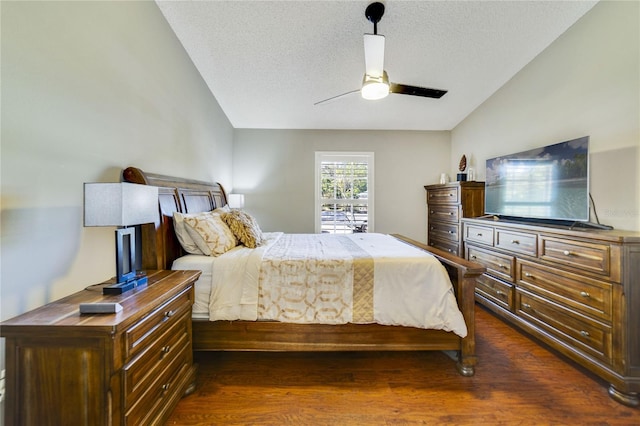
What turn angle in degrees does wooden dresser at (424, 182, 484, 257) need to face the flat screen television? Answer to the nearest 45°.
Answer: approximately 90° to its left

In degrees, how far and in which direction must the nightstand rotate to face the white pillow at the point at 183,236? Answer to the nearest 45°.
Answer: approximately 90° to its left

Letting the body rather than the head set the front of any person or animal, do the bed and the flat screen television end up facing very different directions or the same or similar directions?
very different directions

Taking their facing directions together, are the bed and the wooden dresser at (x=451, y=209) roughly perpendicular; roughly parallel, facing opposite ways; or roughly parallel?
roughly parallel, facing opposite ways

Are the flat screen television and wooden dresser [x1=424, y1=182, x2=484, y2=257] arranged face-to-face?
no

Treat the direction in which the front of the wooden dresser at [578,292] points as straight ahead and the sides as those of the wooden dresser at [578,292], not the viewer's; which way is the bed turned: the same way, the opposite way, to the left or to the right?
the opposite way

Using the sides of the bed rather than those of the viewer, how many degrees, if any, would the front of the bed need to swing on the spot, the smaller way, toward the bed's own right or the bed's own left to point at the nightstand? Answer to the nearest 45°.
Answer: approximately 135° to the bed's own right

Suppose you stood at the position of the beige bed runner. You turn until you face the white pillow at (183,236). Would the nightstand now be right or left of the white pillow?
left

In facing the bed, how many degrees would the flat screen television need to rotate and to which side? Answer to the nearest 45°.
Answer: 0° — it already faces it

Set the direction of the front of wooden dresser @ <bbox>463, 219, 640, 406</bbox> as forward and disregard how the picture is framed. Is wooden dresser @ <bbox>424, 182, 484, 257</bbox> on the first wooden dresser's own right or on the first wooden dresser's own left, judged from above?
on the first wooden dresser's own right

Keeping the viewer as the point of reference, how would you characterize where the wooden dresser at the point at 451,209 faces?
facing the viewer and to the left of the viewer

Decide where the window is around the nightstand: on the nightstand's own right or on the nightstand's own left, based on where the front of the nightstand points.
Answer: on the nightstand's own left

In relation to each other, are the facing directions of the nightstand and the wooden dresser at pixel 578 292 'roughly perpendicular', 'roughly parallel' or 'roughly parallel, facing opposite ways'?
roughly parallel, facing opposite ways

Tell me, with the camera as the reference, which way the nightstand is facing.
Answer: facing the viewer and to the right of the viewer

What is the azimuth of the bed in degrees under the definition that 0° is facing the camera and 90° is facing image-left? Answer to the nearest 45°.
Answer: approximately 270°

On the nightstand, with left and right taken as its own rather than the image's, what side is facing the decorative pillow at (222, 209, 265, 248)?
left

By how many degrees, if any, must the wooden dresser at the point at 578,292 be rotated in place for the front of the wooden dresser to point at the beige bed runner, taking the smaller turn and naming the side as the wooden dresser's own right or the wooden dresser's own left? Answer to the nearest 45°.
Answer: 0° — it already faces it
